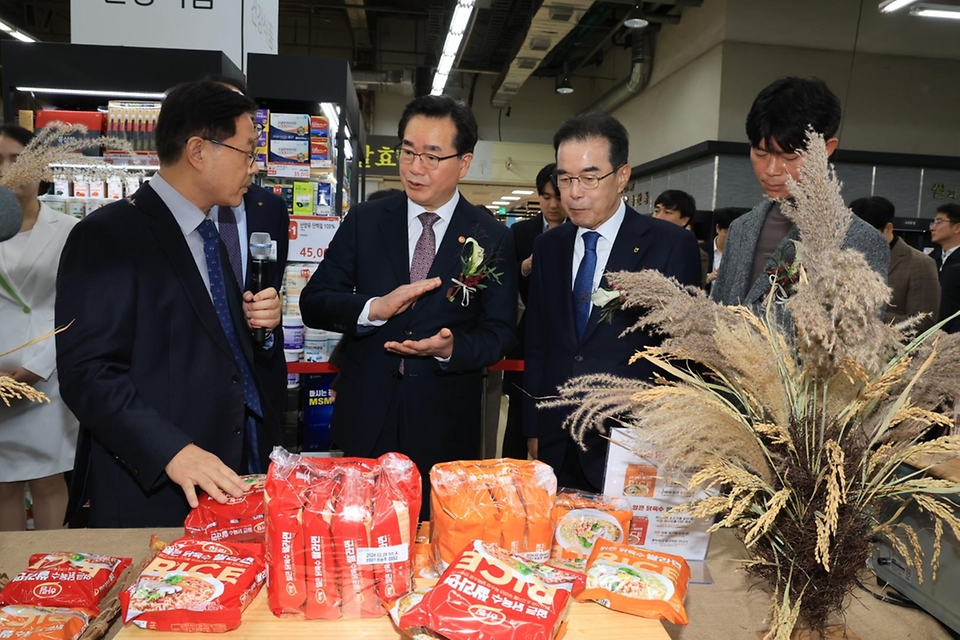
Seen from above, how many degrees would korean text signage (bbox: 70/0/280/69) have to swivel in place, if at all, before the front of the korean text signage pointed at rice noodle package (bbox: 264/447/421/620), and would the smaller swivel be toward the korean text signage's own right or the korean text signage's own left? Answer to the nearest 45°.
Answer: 0° — it already faces it

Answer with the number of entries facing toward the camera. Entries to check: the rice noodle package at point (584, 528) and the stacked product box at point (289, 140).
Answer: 2

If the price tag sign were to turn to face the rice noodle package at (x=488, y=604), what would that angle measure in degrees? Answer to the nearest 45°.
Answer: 0° — it already faces it

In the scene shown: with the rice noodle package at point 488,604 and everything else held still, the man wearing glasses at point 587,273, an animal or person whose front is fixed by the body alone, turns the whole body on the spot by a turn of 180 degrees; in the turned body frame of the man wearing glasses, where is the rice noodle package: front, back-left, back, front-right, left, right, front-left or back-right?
back-right

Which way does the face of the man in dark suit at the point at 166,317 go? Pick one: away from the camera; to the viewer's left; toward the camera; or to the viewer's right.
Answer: to the viewer's right

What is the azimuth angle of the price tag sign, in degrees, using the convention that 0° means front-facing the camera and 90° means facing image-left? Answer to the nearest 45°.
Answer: approximately 0°

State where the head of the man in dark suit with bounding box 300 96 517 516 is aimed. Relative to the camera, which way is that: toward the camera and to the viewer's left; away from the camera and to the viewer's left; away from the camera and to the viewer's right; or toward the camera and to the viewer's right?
toward the camera and to the viewer's left

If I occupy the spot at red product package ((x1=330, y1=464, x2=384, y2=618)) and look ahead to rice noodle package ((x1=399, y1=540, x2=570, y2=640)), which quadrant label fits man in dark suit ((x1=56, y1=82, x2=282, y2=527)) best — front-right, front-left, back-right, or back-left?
back-left

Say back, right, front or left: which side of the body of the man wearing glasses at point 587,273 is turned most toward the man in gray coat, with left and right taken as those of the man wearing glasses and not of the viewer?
left

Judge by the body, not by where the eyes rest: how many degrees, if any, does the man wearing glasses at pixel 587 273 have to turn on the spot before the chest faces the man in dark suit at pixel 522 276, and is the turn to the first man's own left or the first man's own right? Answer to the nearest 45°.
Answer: approximately 135° to the first man's own right

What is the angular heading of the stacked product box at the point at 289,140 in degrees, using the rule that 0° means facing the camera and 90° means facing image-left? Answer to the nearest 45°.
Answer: approximately 0°

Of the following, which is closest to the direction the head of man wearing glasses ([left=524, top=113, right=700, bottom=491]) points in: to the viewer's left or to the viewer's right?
to the viewer's left
